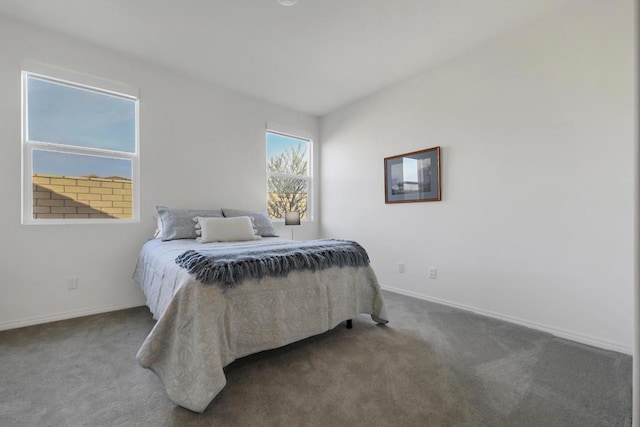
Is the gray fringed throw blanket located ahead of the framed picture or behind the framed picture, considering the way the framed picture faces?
ahead

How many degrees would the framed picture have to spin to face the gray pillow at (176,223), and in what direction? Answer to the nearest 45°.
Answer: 0° — it already faces it

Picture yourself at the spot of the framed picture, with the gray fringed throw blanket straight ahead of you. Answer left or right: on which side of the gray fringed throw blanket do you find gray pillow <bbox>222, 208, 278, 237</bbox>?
right

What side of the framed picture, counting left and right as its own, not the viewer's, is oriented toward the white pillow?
front

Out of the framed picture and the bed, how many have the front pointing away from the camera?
0

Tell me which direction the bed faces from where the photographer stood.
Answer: facing the viewer and to the right of the viewer

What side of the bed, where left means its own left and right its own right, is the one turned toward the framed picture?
left

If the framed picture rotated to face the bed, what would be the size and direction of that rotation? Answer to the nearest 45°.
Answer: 0° — it already faces it
